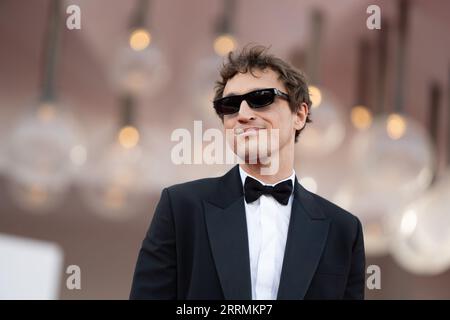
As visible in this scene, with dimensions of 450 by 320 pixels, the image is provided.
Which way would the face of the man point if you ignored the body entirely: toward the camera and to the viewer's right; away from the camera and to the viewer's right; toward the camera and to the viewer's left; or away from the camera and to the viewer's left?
toward the camera and to the viewer's left

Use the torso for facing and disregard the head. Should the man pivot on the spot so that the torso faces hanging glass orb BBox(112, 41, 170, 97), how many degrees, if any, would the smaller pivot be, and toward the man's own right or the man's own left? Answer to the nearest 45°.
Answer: approximately 180°

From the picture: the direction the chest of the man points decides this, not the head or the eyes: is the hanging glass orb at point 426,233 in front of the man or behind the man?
behind

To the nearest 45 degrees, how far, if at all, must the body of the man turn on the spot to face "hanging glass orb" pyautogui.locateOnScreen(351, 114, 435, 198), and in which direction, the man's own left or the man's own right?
approximately 180°

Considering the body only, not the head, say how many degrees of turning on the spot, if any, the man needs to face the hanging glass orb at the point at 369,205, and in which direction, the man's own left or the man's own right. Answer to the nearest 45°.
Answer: approximately 180°

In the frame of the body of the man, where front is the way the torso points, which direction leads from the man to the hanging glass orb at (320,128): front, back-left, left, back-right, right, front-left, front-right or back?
back

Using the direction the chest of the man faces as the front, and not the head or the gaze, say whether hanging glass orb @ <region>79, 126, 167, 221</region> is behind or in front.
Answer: behind

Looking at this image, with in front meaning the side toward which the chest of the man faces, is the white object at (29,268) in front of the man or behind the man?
behind

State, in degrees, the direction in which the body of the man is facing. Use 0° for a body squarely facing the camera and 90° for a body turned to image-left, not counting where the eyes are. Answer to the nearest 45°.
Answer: approximately 0°

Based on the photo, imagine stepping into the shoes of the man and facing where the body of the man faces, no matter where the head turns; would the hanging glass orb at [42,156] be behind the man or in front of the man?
behind
